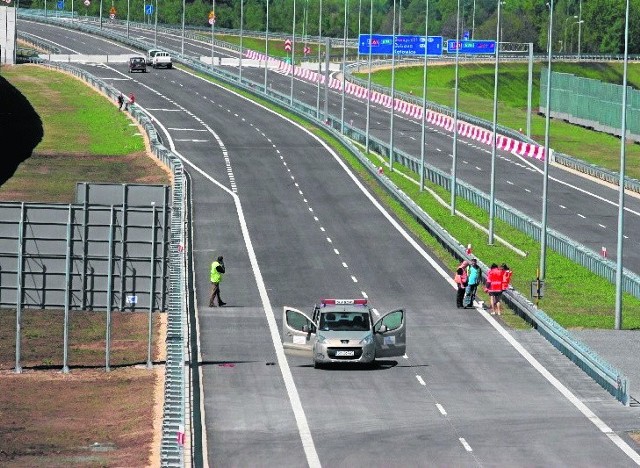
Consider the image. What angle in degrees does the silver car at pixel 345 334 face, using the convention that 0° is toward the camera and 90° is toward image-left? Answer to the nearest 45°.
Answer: approximately 0°
